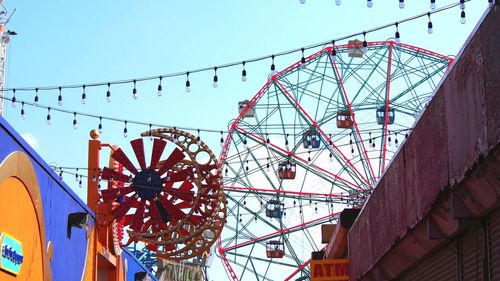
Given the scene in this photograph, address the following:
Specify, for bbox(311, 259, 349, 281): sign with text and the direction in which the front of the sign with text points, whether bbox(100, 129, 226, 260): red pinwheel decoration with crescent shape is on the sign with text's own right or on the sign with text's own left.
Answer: on the sign with text's own right

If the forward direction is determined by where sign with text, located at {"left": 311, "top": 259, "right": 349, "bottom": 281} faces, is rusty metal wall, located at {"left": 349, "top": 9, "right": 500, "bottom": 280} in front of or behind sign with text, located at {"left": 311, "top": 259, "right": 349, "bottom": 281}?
in front

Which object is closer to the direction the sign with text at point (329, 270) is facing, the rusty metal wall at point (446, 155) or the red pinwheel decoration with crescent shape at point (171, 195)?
the rusty metal wall

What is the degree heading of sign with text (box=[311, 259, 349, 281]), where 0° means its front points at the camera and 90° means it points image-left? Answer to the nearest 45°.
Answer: approximately 0°
